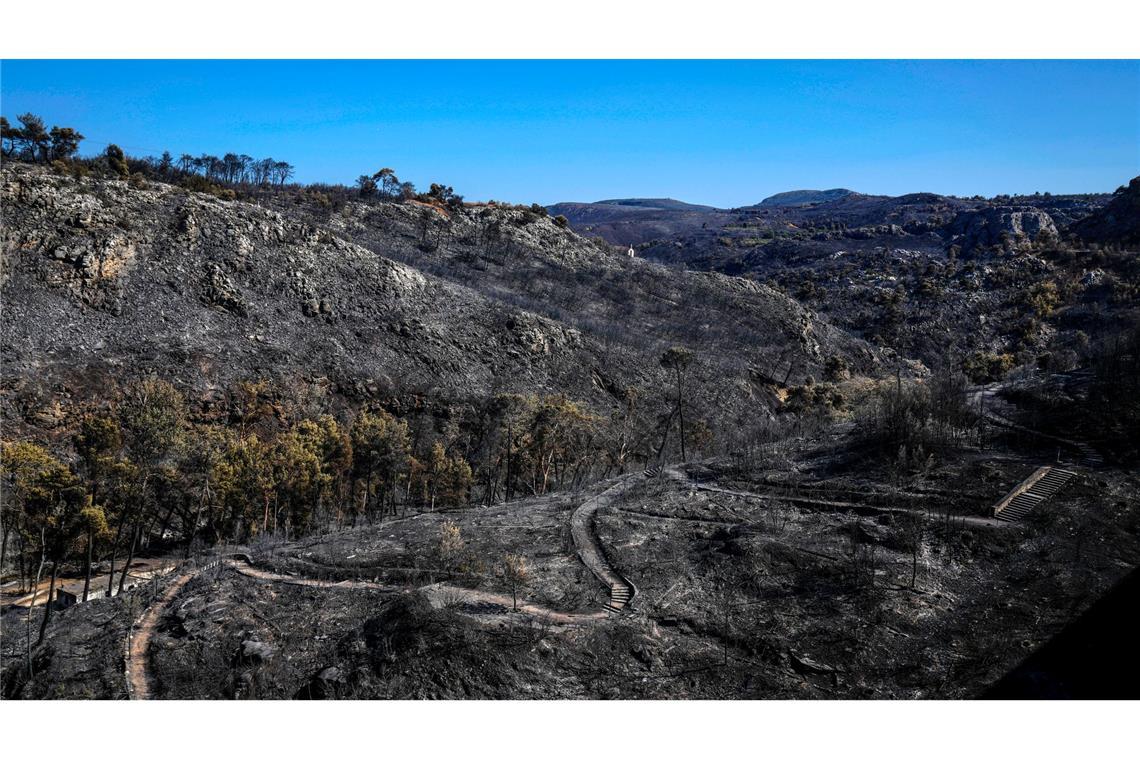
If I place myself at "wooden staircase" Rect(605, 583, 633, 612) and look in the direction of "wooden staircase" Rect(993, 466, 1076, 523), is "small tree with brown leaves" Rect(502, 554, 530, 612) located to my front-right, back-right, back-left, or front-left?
back-left

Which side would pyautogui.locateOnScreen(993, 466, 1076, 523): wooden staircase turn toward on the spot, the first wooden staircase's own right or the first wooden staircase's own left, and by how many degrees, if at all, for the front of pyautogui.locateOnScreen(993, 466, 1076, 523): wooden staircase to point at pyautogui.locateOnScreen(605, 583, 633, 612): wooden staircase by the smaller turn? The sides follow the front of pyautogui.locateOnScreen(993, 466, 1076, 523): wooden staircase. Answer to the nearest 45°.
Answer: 0° — it already faces it

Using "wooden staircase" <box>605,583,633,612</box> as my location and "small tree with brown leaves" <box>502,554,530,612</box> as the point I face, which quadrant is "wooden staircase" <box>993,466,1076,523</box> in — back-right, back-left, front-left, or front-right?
back-right

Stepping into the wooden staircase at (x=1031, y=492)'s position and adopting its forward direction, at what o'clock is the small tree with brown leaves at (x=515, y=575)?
The small tree with brown leaves is roughly at 12 o'clock from the wooden staircase.

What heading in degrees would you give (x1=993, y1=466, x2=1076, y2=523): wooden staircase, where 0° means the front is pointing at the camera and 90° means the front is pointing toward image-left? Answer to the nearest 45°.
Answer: approximately 45°
